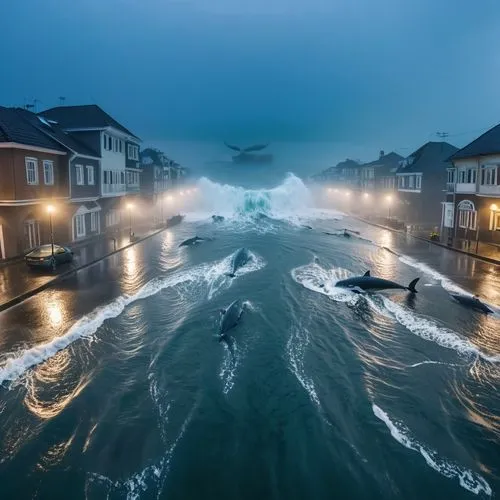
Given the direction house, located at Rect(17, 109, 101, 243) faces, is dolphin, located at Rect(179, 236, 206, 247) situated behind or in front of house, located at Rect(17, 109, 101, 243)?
in front

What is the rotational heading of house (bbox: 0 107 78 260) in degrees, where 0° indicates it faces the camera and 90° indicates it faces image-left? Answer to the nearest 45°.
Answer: approximately 315°

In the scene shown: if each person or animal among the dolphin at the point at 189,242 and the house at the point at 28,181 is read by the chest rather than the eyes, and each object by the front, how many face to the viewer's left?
1

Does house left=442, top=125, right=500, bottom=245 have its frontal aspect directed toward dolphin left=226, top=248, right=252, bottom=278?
yes

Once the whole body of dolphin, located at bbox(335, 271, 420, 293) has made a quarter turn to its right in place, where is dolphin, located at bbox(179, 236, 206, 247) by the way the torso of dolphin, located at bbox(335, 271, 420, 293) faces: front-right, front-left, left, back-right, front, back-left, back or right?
front-left

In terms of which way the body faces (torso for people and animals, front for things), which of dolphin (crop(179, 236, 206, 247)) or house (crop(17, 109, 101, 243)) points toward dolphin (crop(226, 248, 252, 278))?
the house

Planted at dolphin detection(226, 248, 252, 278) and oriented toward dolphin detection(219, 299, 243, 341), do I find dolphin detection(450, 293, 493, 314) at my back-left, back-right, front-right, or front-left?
front-left

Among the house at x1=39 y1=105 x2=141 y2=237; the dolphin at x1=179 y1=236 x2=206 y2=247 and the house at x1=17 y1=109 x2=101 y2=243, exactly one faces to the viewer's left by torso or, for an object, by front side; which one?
the dolphin

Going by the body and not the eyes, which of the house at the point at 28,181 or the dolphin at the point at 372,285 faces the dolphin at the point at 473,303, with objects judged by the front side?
the house

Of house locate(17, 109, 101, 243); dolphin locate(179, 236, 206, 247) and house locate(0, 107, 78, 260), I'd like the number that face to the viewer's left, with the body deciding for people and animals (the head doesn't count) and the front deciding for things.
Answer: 1

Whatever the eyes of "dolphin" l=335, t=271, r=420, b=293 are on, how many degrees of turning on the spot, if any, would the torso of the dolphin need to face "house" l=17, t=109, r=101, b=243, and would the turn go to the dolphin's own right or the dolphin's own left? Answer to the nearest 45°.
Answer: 0° — it already faces it

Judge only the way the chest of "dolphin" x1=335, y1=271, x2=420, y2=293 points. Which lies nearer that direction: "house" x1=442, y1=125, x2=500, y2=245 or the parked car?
the parked car

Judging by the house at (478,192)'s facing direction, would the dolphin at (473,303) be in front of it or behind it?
in front

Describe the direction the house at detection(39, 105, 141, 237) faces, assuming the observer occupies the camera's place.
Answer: facing the viewer and to the right of the viewer

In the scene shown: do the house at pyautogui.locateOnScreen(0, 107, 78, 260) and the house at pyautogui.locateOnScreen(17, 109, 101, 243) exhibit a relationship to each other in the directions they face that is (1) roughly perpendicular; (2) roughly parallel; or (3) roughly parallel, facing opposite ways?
roughly parallel

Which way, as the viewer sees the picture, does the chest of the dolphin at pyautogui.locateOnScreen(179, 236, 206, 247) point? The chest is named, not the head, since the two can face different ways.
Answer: to the viewer's left

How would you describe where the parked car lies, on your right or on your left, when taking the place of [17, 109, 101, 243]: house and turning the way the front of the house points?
on your right

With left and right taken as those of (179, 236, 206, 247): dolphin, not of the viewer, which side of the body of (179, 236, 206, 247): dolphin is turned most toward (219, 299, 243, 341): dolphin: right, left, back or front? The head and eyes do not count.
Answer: left
